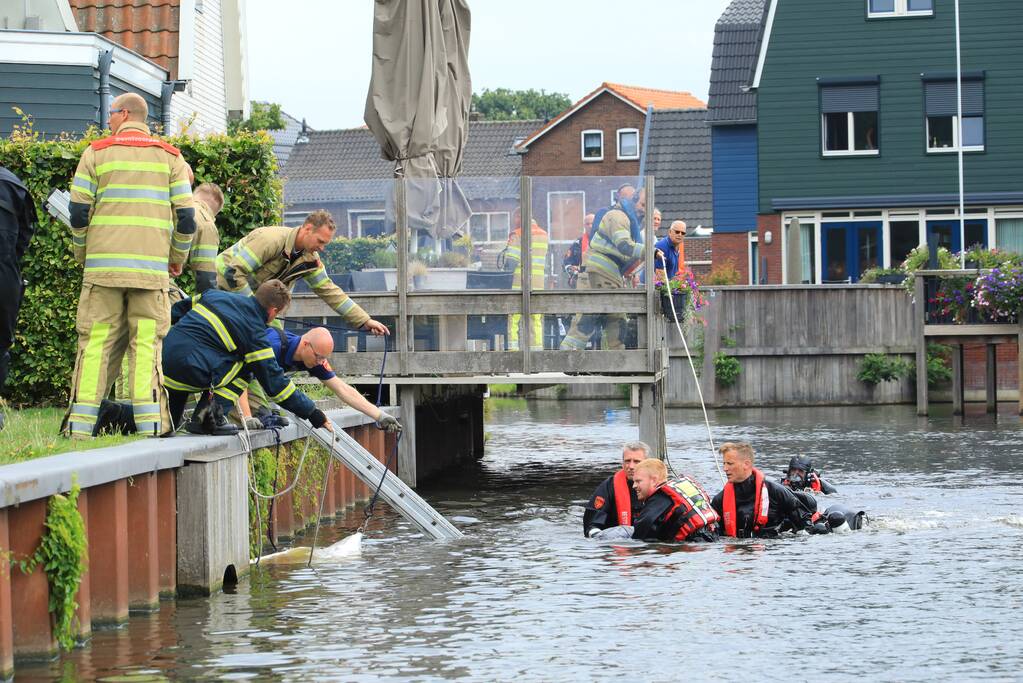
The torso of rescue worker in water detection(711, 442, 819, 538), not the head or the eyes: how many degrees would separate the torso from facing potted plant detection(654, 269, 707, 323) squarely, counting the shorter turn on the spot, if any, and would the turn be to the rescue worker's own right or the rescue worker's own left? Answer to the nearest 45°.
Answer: approximately 135° to the rescue worker's own right

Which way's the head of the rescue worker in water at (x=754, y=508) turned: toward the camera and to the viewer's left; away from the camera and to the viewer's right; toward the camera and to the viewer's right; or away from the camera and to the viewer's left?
toward the camera and to the viewer's left

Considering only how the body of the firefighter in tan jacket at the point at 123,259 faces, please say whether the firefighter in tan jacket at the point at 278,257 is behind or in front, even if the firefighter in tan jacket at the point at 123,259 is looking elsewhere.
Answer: in front

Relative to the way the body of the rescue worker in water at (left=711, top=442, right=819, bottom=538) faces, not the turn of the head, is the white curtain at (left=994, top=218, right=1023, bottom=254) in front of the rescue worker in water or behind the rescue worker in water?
behind

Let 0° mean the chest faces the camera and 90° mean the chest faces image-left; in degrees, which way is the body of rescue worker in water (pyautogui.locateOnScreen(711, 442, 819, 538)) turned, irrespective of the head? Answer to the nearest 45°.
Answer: approximately 45°

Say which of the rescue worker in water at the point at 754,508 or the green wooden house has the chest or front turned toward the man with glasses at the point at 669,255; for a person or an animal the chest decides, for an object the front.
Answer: the green wooden house

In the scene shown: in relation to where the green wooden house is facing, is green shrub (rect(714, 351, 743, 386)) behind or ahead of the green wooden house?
ahead

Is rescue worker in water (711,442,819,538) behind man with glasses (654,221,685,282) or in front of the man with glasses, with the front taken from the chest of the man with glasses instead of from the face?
in front

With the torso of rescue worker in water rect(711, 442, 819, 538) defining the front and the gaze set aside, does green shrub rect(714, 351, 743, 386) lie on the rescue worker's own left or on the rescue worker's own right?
on the rescue worker's own right

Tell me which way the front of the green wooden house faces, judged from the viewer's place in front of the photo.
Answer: facing the viewer

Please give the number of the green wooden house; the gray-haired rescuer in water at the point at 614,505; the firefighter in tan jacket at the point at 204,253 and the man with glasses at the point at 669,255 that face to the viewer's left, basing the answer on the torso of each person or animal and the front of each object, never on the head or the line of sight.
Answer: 0

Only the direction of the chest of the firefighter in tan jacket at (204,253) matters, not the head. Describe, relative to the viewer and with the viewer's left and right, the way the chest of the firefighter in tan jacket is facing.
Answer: facing to the right of the viewer

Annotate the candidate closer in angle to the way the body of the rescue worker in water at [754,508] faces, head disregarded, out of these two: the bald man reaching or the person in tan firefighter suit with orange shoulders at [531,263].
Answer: the bald man reaching

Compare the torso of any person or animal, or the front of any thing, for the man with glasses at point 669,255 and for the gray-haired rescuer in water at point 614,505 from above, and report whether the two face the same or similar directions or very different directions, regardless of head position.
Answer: same or similar directions

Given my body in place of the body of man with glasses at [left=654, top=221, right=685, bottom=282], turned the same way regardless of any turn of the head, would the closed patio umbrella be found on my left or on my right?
on my right

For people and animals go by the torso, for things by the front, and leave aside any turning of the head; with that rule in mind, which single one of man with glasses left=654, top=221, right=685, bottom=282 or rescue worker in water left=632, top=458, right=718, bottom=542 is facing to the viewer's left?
the rescue worker in water

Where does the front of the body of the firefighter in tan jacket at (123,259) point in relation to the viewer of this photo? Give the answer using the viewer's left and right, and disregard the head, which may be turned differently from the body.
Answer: facing away from the viewer

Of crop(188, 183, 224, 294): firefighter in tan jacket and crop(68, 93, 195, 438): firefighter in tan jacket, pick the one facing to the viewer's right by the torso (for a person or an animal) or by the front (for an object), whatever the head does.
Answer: crop(188, 183, 224, 294): firefighter in tan jacket

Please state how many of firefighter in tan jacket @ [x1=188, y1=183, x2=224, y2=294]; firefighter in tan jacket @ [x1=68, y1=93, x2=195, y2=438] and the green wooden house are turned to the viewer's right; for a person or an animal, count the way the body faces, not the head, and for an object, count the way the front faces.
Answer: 1
